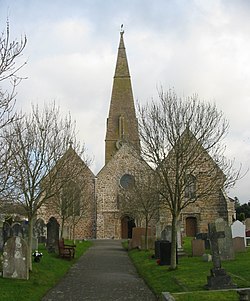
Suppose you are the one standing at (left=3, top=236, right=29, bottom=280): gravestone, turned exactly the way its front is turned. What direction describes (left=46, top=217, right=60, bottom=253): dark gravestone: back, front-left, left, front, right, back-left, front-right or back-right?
back

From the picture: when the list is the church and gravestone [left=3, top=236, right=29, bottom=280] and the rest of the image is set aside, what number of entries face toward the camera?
2

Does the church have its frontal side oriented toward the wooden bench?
yes

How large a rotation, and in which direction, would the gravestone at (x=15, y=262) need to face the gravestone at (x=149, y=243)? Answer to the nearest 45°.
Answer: approximately 135° to its left

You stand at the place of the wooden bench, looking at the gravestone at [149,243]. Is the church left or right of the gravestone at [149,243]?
left

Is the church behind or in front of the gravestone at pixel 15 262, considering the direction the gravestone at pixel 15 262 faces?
behind

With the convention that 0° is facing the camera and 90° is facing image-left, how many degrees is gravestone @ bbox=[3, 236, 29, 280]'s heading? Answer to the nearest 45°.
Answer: approximately 0°
